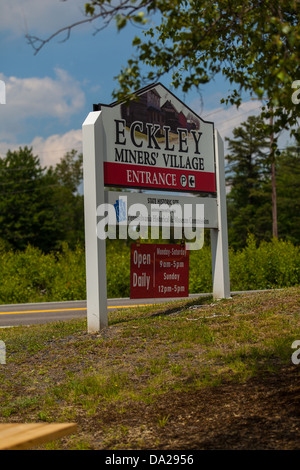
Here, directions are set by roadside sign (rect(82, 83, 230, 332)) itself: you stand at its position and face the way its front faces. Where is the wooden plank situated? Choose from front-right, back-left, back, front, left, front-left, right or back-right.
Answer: front-right

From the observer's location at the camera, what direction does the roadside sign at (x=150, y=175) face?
facing the viewer and to the right of the viewer
